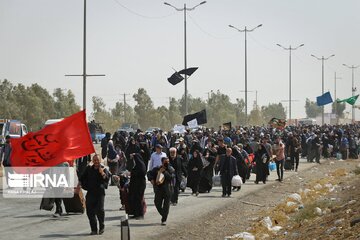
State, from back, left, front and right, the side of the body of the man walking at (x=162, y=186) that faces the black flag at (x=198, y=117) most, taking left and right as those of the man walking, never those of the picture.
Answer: back

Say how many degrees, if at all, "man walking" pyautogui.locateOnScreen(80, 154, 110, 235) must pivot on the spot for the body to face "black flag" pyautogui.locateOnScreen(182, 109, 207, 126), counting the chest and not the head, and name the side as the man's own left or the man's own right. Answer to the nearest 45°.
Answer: approximately 180°

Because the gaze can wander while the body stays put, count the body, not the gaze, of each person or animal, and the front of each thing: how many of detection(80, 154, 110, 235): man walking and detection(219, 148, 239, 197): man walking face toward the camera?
2

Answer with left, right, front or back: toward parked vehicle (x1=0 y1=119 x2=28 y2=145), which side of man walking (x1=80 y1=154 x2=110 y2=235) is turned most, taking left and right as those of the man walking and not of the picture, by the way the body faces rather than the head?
back
